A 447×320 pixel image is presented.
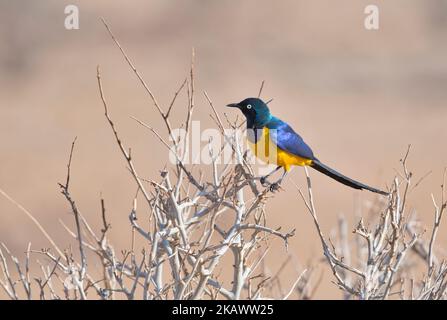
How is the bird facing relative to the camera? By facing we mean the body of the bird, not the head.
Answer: to the viewer's left
